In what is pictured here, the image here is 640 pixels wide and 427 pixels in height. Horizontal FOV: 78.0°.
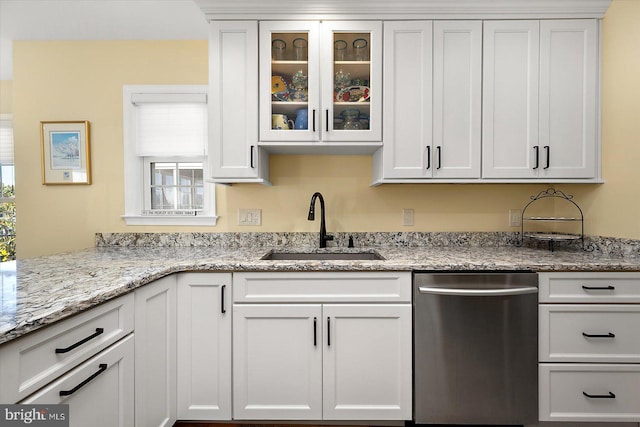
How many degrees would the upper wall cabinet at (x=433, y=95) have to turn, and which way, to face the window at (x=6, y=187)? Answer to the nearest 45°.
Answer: approximately 90° to its right

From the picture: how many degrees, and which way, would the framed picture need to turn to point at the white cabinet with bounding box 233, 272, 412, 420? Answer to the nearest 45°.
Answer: approximately 45° to its left

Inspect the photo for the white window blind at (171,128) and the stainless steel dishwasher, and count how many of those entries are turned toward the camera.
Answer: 2

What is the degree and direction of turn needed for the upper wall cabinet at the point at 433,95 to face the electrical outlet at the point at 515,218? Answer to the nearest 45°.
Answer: approximately 135° to its left

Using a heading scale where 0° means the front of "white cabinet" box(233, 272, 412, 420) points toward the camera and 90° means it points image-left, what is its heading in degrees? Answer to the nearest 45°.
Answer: approximately 0°

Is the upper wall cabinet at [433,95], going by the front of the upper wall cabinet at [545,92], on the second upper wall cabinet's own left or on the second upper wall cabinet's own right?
on the second upper wall cabinet's own right

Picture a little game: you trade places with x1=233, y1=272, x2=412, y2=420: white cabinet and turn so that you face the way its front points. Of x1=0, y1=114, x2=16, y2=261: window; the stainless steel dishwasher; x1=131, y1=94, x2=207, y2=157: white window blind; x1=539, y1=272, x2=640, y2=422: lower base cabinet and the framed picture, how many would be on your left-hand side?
2

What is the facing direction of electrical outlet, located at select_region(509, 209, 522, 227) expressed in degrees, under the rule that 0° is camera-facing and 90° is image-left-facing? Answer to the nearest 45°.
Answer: approximately 0°
